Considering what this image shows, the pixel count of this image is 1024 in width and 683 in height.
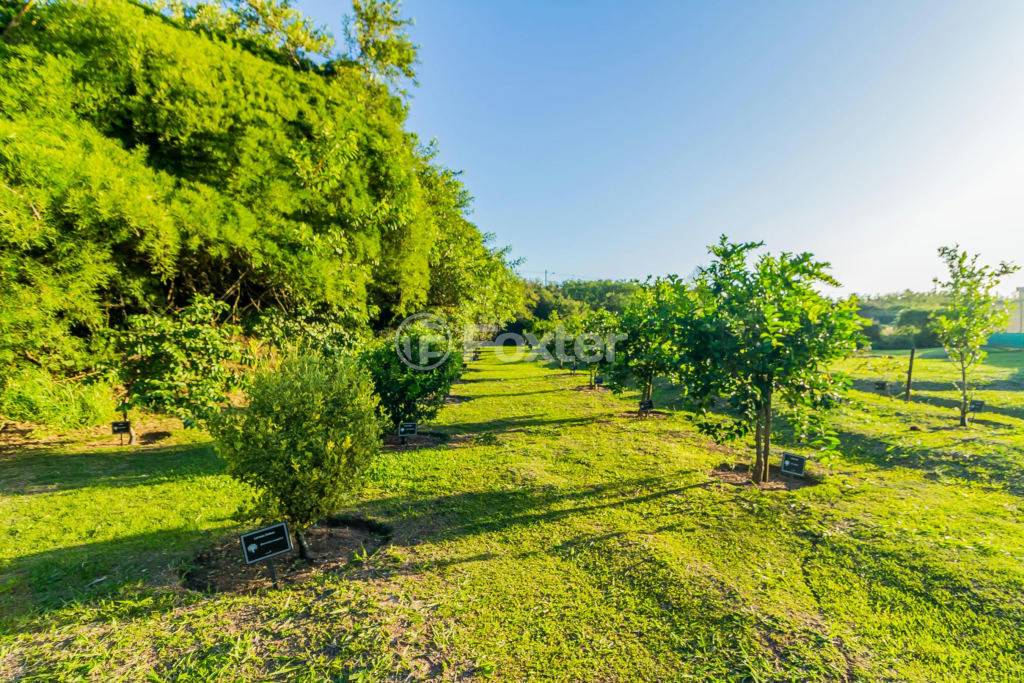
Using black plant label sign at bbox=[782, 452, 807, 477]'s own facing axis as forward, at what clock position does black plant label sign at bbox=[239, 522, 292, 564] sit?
black plant label sign at bbox=[239, 522, 292, 564] is roughly at 1 o'clock from black plant label sign at bbox=[782, 452, 807, 477].

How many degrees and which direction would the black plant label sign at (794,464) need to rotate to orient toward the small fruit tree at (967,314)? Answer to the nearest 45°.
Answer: approximately 135° to its left

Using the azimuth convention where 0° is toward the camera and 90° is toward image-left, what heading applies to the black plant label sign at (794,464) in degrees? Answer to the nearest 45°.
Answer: approximately 0°

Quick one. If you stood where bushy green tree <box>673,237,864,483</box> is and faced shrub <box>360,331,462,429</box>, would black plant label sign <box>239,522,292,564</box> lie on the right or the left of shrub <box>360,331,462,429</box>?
left

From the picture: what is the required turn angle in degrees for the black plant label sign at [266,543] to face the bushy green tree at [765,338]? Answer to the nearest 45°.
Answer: approximately 90° to its left

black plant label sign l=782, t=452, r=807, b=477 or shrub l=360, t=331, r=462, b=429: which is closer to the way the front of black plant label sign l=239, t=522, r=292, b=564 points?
the black plant label sign

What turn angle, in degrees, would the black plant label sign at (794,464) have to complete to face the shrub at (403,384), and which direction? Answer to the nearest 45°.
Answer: approximately 90° to its right

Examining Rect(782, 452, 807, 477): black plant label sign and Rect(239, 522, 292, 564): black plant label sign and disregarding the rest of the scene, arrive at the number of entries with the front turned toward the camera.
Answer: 2

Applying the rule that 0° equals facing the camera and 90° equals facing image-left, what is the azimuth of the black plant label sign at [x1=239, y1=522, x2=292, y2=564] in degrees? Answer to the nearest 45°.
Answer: approximately 0°

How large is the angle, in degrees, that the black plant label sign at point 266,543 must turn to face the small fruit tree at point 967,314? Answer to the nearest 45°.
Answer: approximately 90° to its left

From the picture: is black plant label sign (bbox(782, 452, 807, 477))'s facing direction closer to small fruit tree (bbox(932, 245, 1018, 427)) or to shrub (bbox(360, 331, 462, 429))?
the shrub
